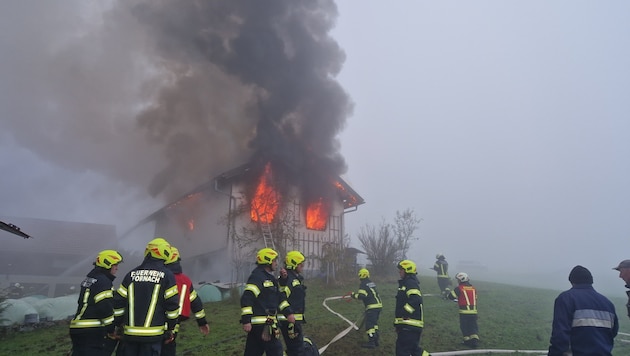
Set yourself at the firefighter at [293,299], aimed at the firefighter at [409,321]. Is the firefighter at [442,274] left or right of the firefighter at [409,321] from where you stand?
left

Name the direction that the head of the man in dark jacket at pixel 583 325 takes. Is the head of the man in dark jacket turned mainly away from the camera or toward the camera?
away from the camera

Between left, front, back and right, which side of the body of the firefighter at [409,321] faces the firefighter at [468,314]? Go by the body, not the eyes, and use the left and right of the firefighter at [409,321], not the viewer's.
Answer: right

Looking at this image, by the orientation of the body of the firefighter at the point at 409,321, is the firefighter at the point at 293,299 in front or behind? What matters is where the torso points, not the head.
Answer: in front

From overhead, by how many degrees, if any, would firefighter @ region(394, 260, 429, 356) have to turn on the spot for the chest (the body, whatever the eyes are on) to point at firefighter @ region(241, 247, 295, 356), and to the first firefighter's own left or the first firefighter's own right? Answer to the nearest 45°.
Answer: approximately 45° to the first firefighter's own left

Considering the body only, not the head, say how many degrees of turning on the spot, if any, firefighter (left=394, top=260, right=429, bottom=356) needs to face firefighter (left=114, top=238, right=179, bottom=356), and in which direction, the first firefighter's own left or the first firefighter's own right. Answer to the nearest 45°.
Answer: approximately 45° to the first firefighter's own left

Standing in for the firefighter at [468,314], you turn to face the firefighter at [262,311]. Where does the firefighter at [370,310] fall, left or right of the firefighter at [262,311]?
right

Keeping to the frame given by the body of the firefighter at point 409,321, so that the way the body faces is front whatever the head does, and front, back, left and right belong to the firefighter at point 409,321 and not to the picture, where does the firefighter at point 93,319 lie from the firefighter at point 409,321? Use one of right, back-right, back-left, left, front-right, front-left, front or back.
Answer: front-left

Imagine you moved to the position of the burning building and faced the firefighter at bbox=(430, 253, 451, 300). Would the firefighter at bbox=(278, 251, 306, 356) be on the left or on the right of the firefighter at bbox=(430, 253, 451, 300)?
right

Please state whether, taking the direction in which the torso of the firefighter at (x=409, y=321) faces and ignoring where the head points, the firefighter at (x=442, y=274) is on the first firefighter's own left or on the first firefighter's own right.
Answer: on the first firefighter's own right
